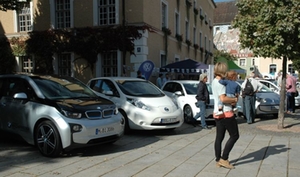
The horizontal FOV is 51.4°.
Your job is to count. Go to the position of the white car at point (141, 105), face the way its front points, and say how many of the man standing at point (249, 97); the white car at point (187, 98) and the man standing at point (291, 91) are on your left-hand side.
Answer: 3

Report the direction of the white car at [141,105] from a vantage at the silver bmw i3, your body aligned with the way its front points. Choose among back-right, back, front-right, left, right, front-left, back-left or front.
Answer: left

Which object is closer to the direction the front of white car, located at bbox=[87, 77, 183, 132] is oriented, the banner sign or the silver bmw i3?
the silver bmw i3

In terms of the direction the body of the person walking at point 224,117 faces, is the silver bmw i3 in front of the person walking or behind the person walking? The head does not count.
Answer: behind

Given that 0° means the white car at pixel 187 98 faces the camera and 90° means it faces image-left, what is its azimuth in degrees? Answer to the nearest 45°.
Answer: approximately 315°

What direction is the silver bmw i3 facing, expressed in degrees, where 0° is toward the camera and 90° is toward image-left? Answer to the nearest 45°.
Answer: approximately 315°

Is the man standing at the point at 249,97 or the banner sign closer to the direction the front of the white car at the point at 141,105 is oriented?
the man standing

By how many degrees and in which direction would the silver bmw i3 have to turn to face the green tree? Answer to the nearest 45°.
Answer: approximately 45° to its left

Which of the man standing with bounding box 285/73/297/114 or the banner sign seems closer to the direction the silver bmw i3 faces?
the man standing
